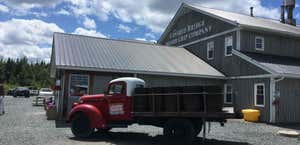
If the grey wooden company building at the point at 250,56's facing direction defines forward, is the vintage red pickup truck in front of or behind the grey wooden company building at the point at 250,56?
in front

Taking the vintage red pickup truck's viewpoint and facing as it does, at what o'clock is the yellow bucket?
The yellow bucket is roughly at 4 o'clock from the vintage red pickup truck.

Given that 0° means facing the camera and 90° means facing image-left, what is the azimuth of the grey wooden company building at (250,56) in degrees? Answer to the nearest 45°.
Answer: approximately 45°

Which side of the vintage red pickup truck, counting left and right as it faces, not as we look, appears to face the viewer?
left

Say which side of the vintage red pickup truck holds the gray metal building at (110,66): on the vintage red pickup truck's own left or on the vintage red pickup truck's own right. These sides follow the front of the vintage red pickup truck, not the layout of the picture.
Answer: on the vintage red pickup truck's own right

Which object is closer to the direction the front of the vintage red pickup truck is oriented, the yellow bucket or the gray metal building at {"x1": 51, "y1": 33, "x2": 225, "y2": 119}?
the gray metal building

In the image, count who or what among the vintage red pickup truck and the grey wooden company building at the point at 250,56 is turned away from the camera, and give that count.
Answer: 0

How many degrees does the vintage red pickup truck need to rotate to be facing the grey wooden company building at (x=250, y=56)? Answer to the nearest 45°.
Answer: approximately 135° to its right
